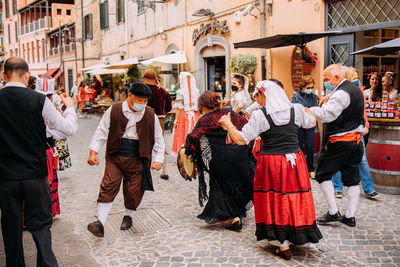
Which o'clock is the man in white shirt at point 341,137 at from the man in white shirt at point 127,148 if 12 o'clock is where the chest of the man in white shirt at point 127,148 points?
the man in white shirt at point 341,137 is roughly at 9 o'clock from the man in white shirt at point 127,148.

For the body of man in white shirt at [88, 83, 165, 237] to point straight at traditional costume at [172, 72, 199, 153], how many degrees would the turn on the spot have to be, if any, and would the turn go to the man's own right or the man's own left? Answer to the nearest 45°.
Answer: approximately 180°

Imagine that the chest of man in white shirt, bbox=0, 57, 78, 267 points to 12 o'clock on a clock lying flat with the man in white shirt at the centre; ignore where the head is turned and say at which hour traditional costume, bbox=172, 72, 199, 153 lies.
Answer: The traditional costume is roughly at 1 o'clock from the man in white shirt.

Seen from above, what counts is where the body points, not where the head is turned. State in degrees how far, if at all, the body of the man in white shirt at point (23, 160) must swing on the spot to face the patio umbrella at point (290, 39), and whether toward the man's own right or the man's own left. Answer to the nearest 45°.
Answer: approximately 45° to the man's own right

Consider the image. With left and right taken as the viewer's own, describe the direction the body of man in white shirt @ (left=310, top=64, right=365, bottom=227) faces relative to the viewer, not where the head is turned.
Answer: facing to the left of the viewer

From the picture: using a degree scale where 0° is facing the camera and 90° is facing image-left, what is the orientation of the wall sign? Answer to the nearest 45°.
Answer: approximately 45°

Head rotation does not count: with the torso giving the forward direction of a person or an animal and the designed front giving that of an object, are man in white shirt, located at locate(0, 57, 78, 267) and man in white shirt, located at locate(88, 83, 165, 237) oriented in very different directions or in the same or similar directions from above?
very different directions

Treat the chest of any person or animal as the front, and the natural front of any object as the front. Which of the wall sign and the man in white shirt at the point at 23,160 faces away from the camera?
the man in white shirt

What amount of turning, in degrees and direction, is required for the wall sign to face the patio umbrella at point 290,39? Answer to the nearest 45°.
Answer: approximately 45° to its left

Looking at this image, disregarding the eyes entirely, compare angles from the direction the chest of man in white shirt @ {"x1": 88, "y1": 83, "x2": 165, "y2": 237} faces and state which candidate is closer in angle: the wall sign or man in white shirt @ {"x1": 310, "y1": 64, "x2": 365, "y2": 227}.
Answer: the man in white shirt

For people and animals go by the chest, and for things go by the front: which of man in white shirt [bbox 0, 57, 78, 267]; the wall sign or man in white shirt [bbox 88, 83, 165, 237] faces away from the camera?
man in white shirt [bbox 0, 57, 78, 267]

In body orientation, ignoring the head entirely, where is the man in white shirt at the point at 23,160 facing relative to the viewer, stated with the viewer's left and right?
facing away from the viewer

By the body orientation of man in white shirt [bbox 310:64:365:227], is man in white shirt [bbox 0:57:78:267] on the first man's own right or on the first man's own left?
on the first man's own left
